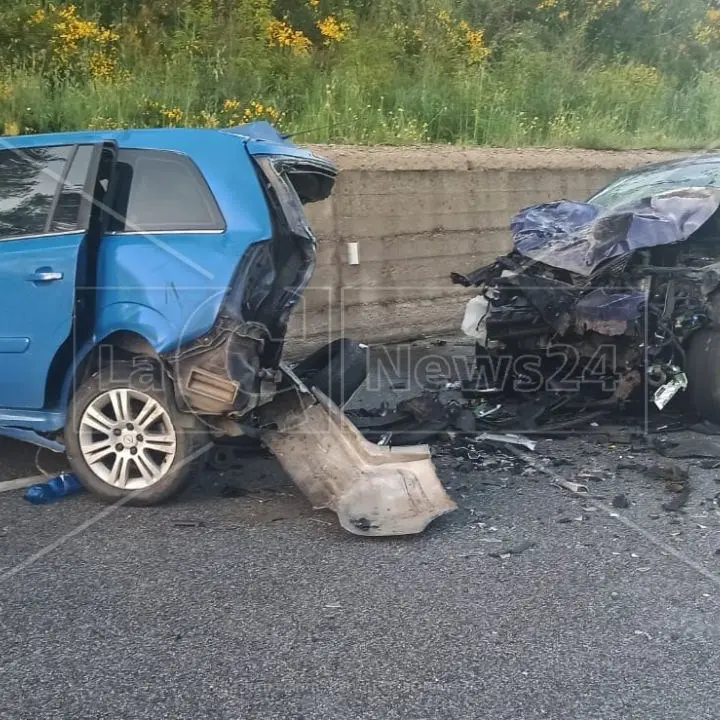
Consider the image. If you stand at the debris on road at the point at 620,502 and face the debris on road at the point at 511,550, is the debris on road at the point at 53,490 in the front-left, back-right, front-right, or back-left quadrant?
front-right

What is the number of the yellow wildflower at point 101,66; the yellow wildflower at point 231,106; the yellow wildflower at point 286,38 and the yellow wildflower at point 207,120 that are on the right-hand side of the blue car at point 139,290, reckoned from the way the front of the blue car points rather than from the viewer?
4

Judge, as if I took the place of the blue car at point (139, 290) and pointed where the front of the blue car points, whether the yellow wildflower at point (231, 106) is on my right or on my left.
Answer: on my right

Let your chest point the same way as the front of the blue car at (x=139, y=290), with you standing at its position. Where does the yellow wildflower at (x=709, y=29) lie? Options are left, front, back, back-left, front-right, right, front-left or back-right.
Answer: back-right

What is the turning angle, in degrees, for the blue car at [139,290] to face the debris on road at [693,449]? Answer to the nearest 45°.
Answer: approximately 180°

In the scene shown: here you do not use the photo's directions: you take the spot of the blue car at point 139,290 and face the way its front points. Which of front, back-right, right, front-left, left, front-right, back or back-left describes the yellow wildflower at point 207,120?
right

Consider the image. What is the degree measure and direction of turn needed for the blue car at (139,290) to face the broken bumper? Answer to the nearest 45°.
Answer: approximately 135° to its left

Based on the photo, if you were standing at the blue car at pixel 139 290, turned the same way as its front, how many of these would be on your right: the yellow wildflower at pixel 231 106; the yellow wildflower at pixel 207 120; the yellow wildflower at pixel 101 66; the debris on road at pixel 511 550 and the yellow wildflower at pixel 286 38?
4

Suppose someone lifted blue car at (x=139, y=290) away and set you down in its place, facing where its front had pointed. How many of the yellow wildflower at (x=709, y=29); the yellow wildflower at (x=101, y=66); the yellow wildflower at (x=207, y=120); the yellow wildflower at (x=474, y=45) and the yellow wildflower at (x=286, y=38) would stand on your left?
0

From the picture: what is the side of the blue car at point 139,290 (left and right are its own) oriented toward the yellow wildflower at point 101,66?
right

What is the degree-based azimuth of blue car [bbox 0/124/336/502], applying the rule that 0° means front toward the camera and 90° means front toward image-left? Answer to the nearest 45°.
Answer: approximately 90°

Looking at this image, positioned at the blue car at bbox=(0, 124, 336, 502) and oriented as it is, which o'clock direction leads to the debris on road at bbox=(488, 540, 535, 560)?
The debris on road is roughly at 7 o'clock from the blue car.

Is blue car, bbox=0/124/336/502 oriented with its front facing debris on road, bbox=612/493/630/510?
no
